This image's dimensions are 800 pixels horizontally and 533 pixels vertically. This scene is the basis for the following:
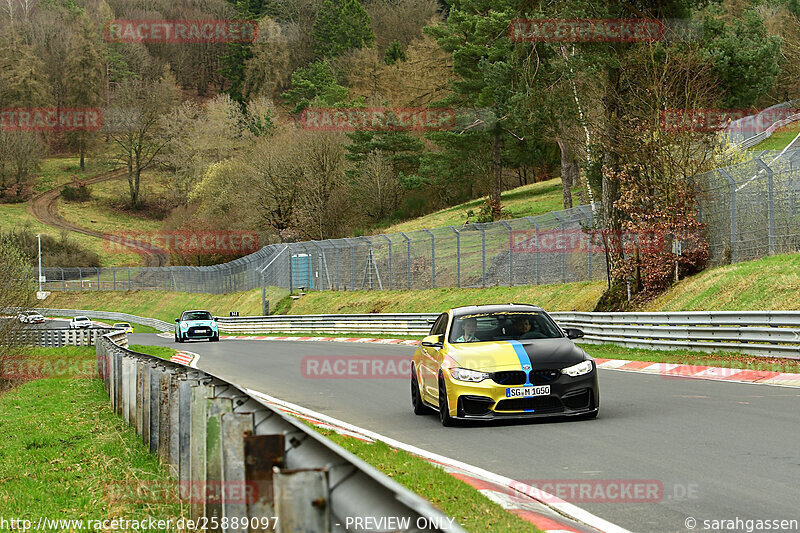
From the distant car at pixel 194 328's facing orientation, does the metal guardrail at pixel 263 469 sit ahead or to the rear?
ahead

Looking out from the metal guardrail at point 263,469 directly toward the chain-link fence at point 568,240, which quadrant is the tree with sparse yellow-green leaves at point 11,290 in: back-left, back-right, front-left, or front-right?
front-left

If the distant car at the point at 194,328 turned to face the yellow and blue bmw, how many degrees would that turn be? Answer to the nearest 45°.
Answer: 0° — it already faces it

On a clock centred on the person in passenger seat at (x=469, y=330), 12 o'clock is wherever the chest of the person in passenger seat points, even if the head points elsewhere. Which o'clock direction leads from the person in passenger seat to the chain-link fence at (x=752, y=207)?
The chain-link fence is roughly at 7 o'clock from the person in passenger seat.

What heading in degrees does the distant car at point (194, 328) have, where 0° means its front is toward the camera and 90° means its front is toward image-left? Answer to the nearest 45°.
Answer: approximately 0°

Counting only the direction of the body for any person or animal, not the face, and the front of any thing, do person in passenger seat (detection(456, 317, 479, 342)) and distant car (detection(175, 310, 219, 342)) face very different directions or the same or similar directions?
same or similar directions

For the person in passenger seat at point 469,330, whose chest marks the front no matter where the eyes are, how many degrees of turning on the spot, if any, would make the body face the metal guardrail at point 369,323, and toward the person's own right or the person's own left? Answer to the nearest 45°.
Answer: approximately 180°

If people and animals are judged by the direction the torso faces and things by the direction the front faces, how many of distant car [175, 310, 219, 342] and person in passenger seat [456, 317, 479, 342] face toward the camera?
2

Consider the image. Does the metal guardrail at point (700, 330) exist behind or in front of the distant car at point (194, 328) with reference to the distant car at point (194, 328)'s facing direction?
in front

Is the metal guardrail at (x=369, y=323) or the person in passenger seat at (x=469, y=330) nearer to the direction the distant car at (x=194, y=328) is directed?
the person in passenger seat

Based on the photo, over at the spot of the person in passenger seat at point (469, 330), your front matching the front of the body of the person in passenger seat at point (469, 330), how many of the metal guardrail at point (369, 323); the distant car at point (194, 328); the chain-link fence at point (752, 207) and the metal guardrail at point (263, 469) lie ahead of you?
1

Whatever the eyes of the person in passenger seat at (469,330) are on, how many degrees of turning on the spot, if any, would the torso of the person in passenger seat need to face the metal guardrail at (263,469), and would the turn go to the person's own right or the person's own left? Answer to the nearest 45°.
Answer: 0° — they already face it

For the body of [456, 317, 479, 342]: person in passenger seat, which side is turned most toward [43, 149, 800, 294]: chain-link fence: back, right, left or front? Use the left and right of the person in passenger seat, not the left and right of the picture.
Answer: back

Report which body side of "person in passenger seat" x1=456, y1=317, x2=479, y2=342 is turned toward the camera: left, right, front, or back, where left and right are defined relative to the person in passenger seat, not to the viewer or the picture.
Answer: front

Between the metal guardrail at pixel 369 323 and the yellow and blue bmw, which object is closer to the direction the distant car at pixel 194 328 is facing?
the yellow and blue bmw
